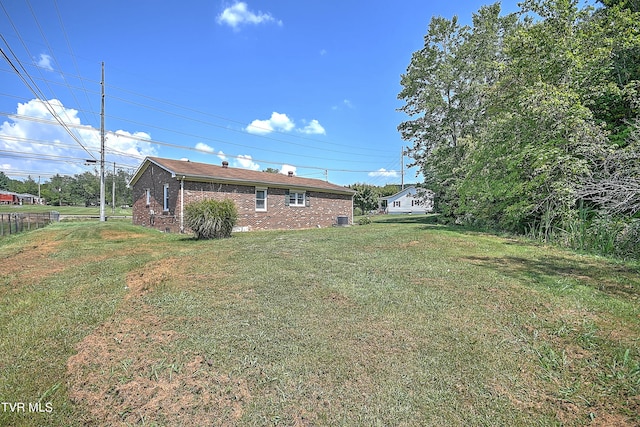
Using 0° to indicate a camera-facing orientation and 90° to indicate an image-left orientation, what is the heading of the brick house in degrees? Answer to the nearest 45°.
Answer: approximately 135°

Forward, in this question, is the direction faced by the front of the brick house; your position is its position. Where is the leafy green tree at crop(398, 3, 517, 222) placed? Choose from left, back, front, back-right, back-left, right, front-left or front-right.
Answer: back-right

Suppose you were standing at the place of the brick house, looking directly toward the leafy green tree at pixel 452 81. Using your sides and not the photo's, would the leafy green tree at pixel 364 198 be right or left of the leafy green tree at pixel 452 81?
left

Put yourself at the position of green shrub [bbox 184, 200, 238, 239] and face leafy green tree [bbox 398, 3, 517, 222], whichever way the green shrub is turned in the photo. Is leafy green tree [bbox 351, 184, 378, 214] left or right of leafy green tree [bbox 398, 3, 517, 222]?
left

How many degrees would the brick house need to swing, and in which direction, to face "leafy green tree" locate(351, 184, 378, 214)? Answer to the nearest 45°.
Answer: approximately 90° to its right

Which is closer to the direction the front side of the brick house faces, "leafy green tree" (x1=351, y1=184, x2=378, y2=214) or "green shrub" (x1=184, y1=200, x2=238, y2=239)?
the leafy green tree

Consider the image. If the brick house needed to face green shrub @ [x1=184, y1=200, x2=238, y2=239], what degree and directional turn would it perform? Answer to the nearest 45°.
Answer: approximately 135° to its left
